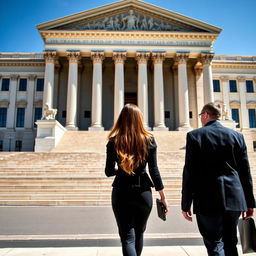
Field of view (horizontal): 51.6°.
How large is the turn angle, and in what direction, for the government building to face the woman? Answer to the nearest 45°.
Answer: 0° — it already faces them

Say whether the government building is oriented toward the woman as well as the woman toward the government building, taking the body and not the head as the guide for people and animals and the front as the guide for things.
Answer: yes

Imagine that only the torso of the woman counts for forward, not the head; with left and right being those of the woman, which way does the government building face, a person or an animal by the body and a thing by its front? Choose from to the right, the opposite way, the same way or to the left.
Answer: the opposite way

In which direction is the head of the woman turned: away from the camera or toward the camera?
away from the camera

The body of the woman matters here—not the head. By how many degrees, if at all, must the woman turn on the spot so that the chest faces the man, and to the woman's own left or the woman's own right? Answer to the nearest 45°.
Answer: approximately 90° to the woman's own right

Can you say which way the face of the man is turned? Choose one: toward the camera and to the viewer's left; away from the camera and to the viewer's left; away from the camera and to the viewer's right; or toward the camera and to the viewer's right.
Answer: away from the camera and to the viewer's left

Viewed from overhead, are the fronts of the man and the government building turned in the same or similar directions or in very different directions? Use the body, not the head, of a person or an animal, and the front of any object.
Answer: very different directions

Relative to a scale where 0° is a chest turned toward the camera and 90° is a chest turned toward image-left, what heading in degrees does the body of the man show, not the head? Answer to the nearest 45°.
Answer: approximately 180°

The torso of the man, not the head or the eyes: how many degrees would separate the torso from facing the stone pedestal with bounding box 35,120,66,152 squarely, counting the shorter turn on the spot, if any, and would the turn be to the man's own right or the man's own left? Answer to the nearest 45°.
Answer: approximately 45° to the man's own left

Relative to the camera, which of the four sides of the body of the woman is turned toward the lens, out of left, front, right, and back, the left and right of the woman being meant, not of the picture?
back

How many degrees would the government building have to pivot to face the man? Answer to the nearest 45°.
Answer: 0° — it already faces them
